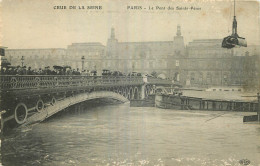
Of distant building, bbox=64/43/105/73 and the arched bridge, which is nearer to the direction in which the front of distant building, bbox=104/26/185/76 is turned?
the arched bridge

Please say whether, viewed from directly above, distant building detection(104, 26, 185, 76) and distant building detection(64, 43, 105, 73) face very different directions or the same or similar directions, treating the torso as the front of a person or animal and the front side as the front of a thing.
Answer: same or similar directions

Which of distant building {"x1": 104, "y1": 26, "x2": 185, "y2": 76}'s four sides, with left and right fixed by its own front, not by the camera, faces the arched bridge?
front

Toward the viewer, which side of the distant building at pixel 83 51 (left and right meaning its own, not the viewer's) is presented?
front

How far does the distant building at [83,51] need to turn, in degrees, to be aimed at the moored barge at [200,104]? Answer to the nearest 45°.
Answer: approximately 90° to its left

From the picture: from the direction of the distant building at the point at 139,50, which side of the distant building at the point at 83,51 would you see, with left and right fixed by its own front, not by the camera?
left
